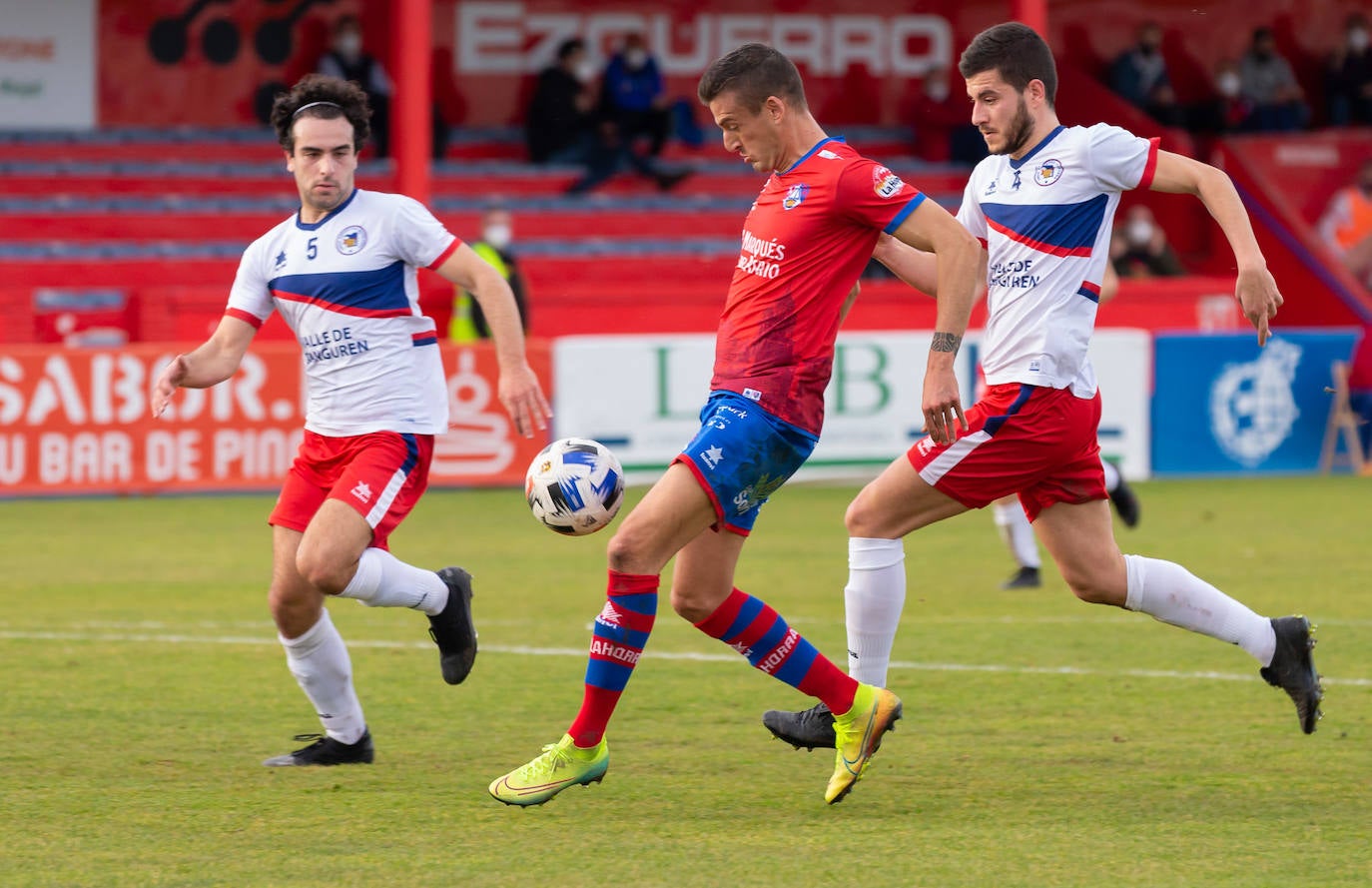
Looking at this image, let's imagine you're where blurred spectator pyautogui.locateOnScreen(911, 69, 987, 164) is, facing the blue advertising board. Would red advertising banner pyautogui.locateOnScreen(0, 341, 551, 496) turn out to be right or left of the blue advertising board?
right

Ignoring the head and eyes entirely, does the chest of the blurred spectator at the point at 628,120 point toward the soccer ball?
yes

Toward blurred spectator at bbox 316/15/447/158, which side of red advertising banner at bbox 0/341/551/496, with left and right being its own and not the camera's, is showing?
back

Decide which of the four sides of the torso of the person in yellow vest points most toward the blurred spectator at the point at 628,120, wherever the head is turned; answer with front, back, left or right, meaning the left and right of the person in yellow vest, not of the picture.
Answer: back

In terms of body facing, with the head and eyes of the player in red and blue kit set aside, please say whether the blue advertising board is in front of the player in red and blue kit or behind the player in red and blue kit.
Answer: behind

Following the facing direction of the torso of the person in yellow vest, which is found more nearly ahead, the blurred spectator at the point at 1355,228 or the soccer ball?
the soccer ball

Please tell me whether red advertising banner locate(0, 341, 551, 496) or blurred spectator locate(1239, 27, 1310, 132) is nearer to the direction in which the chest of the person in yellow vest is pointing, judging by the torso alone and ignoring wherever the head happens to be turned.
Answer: the red advertising banner
